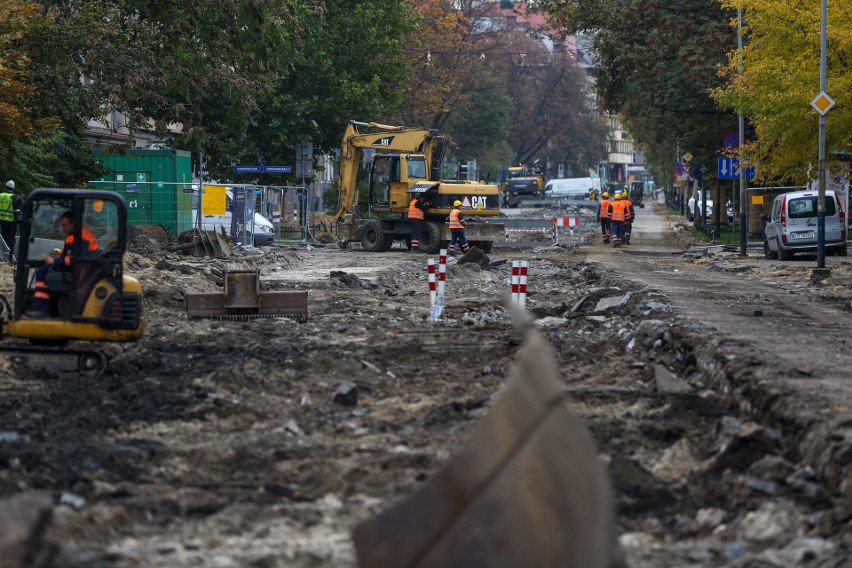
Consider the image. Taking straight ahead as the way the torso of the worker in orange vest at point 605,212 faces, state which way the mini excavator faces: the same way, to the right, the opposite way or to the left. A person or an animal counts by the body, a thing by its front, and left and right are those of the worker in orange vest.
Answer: to the left

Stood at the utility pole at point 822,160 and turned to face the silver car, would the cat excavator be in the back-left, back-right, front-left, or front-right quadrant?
front-left

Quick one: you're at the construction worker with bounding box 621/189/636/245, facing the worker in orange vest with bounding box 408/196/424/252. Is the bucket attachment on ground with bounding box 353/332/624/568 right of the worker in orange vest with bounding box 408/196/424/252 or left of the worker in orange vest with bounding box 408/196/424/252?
left

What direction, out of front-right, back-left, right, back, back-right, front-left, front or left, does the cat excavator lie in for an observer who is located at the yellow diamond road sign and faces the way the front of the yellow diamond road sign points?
back-right

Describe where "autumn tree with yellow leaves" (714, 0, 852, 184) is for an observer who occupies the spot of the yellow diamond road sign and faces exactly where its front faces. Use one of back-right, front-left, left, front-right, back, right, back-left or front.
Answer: back

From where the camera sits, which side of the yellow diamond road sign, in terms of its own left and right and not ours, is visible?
front

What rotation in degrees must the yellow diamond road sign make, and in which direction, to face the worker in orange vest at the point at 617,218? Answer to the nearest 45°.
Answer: approximately 180°

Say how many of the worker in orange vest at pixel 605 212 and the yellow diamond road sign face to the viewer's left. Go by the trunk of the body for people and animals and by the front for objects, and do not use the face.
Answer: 0

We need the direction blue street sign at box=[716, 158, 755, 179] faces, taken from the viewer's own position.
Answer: facing the viewer
